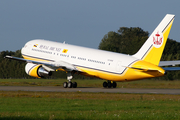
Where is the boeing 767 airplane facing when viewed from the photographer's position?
facing away from the viewer and to the left of the viewer
